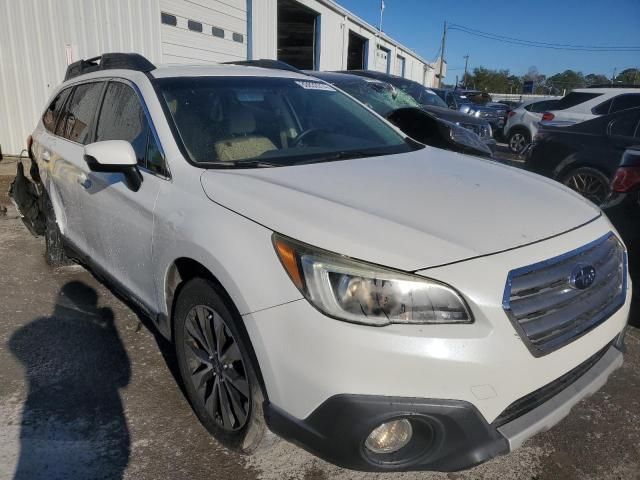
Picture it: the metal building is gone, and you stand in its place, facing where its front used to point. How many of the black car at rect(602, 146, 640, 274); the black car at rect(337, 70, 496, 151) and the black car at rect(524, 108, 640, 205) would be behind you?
0

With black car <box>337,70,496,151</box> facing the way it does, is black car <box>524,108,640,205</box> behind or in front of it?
in front

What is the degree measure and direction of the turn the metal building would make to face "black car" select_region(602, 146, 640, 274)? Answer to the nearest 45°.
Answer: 0° — it already faces it

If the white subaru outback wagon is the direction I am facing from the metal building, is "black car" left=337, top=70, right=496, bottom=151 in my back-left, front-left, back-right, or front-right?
front-left

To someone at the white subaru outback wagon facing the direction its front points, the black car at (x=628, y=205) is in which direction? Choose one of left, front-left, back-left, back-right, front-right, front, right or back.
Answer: left

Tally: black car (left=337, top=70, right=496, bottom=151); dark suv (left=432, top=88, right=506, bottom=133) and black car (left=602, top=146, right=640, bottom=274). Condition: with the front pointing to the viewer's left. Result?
0

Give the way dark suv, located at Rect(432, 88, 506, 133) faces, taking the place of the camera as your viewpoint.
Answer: facing the viewer and to the right of the viewer

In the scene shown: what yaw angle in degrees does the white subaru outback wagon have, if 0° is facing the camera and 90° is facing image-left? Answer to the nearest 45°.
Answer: approximately 315°

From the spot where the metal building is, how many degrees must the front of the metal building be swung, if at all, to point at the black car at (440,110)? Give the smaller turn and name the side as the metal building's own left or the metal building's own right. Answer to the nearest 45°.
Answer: approximately 45° to the metal building's own left

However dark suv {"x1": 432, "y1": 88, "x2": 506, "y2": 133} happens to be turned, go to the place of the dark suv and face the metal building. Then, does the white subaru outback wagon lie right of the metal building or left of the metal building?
left

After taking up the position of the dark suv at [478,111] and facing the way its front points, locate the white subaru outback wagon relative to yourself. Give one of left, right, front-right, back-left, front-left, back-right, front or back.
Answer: front-right

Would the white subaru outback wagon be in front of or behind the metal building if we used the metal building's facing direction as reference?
in front

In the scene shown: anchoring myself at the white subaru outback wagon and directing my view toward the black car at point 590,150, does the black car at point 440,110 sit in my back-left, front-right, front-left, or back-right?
front-left

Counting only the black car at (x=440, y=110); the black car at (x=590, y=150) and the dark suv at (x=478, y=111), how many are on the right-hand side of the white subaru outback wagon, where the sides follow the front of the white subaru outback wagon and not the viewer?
0

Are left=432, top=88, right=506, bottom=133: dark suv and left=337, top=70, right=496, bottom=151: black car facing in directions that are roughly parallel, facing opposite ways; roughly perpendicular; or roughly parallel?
roughly parallel

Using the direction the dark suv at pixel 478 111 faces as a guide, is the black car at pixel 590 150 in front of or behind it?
in front
